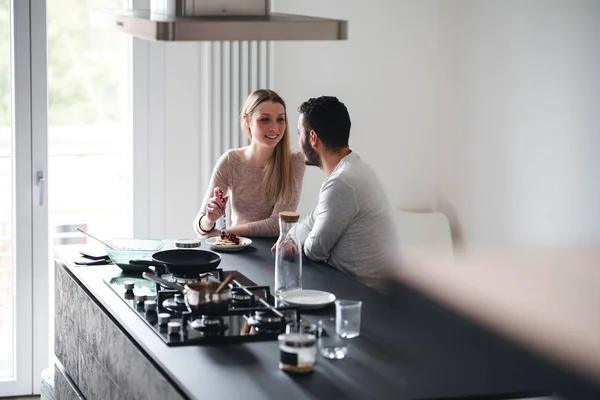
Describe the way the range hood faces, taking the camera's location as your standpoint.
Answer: facing the viewer and to the left of the viewer

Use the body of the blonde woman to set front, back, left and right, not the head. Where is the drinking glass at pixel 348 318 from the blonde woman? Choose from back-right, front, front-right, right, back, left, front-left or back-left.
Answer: front

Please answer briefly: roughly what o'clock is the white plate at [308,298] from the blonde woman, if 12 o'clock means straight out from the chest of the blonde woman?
The white plate is roughly at 12 o'clock from the blonde woman.

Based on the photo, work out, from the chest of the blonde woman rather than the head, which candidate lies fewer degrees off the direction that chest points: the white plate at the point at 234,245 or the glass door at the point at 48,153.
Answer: the white plate

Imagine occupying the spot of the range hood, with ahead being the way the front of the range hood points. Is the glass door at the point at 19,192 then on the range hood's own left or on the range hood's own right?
on the range hood's own right

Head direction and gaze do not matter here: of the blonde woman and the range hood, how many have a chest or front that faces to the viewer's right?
0

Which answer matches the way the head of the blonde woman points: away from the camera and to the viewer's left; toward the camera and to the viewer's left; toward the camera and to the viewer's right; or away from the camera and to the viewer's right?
toward the camera and to the viewer's right

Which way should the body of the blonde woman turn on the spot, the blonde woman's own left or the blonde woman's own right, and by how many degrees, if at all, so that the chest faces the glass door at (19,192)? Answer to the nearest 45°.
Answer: approximately 90° to the blonde woman's own right

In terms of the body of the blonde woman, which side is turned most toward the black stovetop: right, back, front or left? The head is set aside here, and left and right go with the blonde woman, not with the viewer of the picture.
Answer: front

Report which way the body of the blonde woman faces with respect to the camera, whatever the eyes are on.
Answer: toward the camera

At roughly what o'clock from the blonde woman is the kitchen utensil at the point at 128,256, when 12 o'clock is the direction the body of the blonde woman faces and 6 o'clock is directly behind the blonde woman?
The kitchen utensil is roughly at 1 o'clock from the blonde woman.

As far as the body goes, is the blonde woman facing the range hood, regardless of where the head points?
yes
